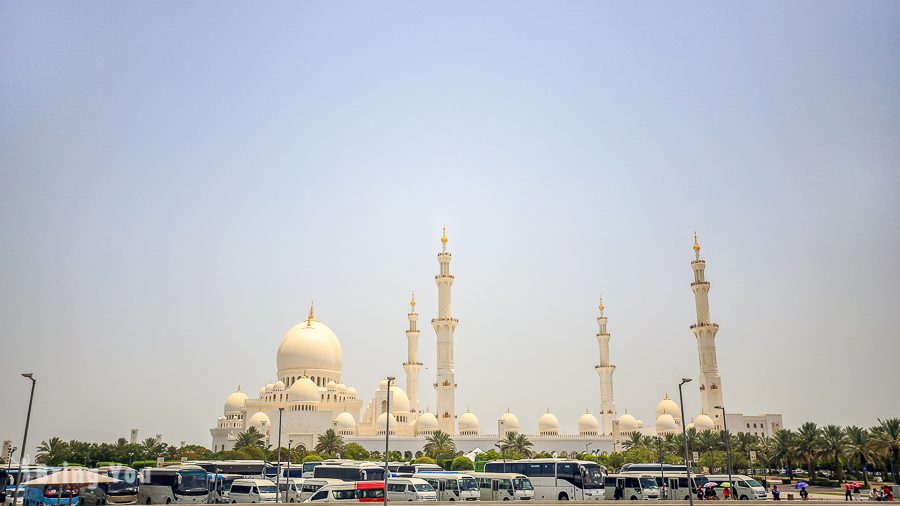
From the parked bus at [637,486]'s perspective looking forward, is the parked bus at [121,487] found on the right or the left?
on its right

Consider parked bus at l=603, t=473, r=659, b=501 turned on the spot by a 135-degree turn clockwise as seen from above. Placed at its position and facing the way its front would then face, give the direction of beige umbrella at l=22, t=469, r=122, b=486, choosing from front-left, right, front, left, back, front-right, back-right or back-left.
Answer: front-left

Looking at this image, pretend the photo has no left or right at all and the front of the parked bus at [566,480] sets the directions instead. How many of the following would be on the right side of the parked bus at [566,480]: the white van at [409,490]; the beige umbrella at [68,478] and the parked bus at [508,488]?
3

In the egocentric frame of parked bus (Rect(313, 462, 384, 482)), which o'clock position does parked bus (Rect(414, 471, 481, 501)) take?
parked bus (Rect(414, 471, 481, 501)) is roughly at 12 o'clock from parked bus (Rect(313, 462, 384, 482)).

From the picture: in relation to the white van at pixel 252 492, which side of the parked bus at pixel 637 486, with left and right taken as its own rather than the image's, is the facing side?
right

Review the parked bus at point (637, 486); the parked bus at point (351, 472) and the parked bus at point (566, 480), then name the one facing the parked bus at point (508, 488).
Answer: the parked bus at point (351, 472)

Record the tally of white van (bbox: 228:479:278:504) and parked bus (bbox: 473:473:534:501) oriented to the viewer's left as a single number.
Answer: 0

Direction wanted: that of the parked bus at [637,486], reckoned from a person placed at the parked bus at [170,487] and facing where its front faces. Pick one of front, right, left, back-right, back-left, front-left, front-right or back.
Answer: front-left

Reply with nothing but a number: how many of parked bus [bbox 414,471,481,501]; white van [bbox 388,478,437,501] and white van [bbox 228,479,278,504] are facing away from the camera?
0

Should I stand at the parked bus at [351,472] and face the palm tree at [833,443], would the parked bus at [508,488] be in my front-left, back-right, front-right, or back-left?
front-right

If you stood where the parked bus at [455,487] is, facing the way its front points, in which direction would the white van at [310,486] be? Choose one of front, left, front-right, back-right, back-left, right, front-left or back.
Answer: back-right

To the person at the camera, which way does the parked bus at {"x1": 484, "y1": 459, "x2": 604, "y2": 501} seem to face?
facing the viewer and to the right of the viewer

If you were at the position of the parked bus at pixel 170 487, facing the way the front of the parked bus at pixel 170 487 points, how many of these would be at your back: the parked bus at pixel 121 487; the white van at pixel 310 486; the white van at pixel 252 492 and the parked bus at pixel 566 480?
1

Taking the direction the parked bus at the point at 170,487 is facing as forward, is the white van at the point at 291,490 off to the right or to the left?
on its left

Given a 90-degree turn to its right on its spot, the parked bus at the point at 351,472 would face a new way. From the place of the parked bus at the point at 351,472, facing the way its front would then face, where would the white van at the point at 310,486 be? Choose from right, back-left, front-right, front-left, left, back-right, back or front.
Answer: front
